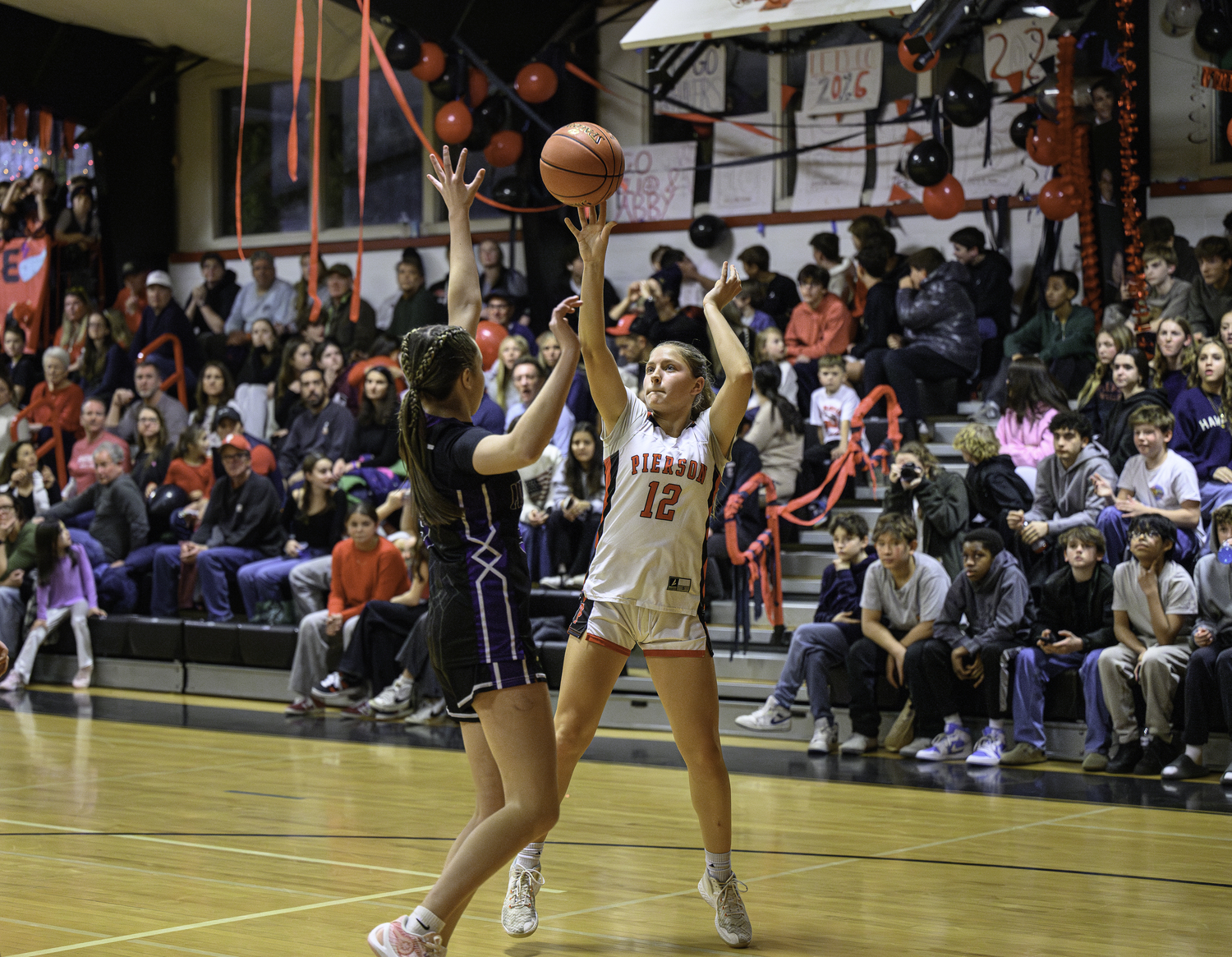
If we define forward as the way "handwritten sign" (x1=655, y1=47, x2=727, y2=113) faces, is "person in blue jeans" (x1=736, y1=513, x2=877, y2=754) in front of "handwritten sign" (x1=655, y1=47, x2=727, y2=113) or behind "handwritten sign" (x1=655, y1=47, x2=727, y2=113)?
in front

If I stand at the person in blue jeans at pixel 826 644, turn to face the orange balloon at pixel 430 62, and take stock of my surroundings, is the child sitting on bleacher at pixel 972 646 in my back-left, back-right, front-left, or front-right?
back-right

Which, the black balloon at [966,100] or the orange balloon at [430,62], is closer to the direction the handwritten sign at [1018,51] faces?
the black balloon

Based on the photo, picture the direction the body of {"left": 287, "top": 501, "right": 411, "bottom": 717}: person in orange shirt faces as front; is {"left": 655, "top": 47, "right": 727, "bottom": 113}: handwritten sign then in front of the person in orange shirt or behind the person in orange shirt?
behind

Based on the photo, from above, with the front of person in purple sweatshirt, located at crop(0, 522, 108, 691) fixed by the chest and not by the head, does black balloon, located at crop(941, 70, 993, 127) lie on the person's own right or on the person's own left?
on the person's own left

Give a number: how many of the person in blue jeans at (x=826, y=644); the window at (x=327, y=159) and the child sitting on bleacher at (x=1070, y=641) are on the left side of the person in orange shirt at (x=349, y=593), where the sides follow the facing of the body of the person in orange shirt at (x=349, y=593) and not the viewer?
2

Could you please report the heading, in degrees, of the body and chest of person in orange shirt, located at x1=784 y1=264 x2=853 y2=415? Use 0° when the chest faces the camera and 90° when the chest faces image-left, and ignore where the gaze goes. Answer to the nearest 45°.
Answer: approximately 45°

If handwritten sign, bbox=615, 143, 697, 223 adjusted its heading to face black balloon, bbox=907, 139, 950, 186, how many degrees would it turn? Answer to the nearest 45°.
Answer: approximately 45° to its left

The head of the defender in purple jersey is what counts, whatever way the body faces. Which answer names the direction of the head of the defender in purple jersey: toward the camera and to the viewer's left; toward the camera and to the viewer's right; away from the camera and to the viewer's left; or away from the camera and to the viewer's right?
away from the camera and to the viewer's right
